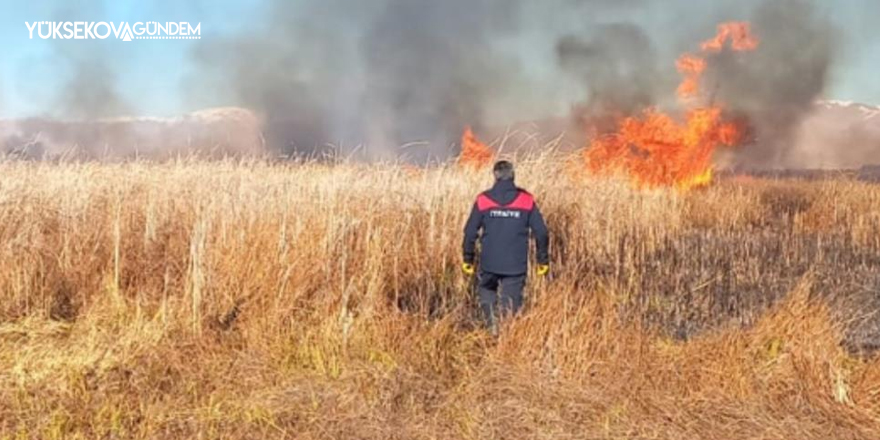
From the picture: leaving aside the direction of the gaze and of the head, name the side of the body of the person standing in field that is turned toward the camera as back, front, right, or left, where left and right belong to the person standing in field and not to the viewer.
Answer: back
